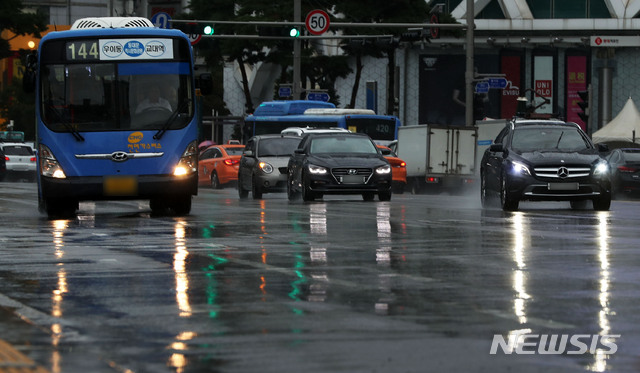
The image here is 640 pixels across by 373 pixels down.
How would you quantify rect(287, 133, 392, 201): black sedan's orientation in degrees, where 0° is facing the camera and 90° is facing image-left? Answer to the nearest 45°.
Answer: approximately 0°

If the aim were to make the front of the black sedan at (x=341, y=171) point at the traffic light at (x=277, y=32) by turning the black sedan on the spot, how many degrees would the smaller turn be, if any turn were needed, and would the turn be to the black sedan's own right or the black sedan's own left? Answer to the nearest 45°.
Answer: approximately 180°

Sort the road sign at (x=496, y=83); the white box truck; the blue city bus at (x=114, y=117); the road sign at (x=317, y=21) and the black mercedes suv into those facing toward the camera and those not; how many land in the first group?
4

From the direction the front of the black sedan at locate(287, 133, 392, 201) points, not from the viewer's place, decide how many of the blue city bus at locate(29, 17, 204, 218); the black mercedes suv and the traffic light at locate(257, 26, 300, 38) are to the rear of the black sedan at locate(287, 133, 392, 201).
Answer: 1
